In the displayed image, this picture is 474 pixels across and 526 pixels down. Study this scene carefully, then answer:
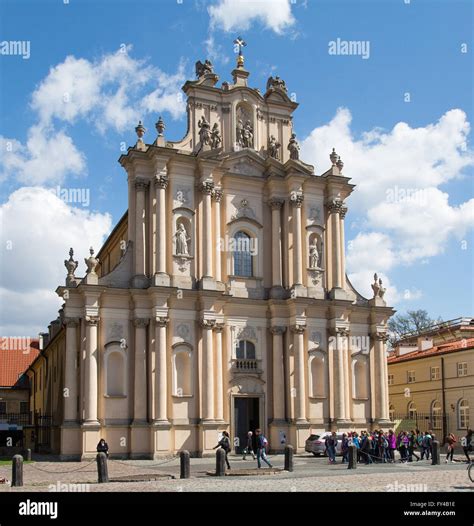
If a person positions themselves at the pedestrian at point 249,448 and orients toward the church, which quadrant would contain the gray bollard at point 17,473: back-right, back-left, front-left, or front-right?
back-left

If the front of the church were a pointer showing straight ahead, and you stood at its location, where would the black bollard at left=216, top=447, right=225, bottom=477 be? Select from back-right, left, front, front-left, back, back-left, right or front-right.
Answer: front-right

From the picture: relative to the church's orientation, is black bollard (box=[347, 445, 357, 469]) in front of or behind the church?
in front

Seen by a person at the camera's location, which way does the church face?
facing the viewer and to the right of the viewer

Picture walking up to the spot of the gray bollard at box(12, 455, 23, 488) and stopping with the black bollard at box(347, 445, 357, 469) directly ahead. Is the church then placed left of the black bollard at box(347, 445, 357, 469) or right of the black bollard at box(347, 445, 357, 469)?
left
